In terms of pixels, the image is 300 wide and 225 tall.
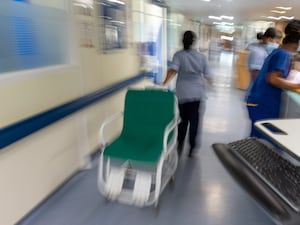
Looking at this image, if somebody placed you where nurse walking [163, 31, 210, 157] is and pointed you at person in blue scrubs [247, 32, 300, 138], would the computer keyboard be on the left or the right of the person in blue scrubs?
right

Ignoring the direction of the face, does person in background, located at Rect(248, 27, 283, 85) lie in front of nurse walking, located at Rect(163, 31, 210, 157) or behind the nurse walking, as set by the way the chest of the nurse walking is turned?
in front

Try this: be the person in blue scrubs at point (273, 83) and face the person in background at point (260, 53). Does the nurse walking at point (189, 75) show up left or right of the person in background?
left

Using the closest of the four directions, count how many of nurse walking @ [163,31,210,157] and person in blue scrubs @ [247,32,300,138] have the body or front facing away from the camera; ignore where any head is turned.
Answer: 1

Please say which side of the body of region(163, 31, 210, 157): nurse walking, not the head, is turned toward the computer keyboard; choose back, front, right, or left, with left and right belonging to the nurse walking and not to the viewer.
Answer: back

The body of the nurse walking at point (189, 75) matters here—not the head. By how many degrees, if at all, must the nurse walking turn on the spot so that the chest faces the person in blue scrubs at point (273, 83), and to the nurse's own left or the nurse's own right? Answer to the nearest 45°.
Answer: approximately 135° to the nurse's own right

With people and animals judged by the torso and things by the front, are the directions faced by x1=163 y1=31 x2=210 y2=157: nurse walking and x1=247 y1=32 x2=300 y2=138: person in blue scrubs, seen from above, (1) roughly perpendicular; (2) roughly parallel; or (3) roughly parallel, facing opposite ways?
roughly perpendicular

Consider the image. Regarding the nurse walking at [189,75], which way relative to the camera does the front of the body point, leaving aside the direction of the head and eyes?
away from the camera

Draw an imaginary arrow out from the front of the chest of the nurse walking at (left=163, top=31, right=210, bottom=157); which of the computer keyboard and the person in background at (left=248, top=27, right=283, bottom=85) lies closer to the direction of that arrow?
the person in background
